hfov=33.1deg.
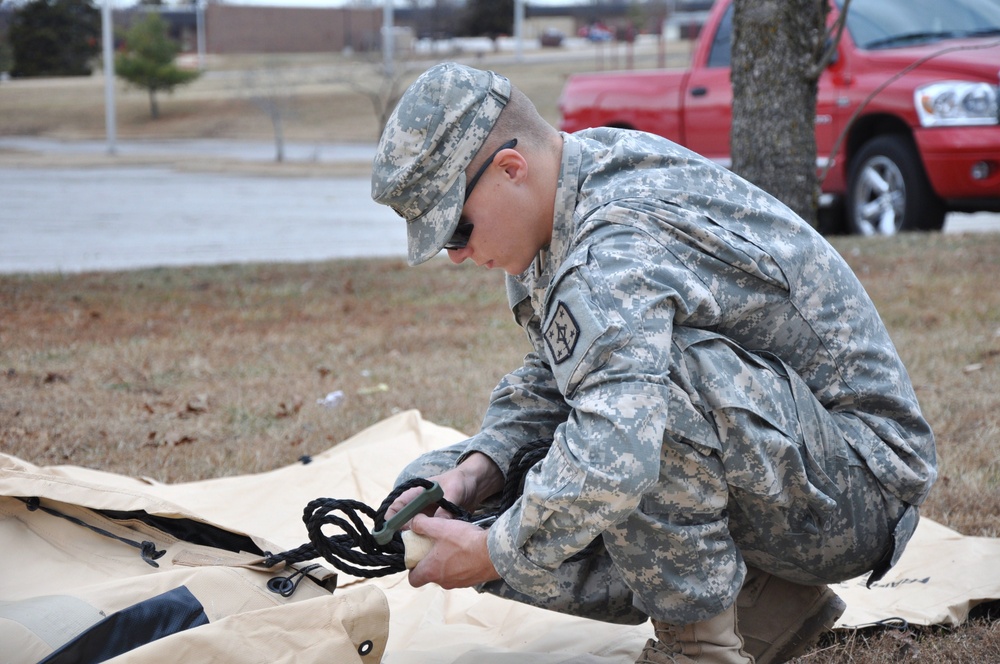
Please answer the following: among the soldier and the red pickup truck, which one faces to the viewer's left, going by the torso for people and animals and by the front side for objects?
the soldier

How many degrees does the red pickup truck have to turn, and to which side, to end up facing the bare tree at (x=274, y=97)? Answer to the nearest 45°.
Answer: approximately 180°

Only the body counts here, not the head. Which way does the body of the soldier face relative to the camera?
to the viewer's left

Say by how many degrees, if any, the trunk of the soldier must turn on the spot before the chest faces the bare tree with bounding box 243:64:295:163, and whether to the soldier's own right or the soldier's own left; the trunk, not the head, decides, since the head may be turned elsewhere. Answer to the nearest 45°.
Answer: approximately 90° to the soldier's own right

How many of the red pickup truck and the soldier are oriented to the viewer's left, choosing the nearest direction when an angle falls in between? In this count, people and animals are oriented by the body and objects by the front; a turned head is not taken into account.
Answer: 1

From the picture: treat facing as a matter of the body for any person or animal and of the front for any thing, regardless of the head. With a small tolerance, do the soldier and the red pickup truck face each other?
no

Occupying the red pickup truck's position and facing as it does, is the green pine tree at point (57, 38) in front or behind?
behind

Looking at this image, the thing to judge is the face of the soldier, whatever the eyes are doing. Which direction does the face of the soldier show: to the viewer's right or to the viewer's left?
to the viewer's left

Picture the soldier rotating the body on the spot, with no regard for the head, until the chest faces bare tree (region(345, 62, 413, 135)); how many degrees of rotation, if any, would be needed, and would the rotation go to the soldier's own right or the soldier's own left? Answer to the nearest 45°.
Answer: approximately 90° to the soldier's own right

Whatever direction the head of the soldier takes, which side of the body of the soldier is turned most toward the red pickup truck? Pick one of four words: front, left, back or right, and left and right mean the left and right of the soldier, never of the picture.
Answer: right

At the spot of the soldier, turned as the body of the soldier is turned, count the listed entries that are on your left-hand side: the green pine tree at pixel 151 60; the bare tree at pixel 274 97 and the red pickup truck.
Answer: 0

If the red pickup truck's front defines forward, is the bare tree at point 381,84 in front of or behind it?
behind

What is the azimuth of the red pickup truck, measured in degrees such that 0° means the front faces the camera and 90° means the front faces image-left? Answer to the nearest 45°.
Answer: approximately 315°
